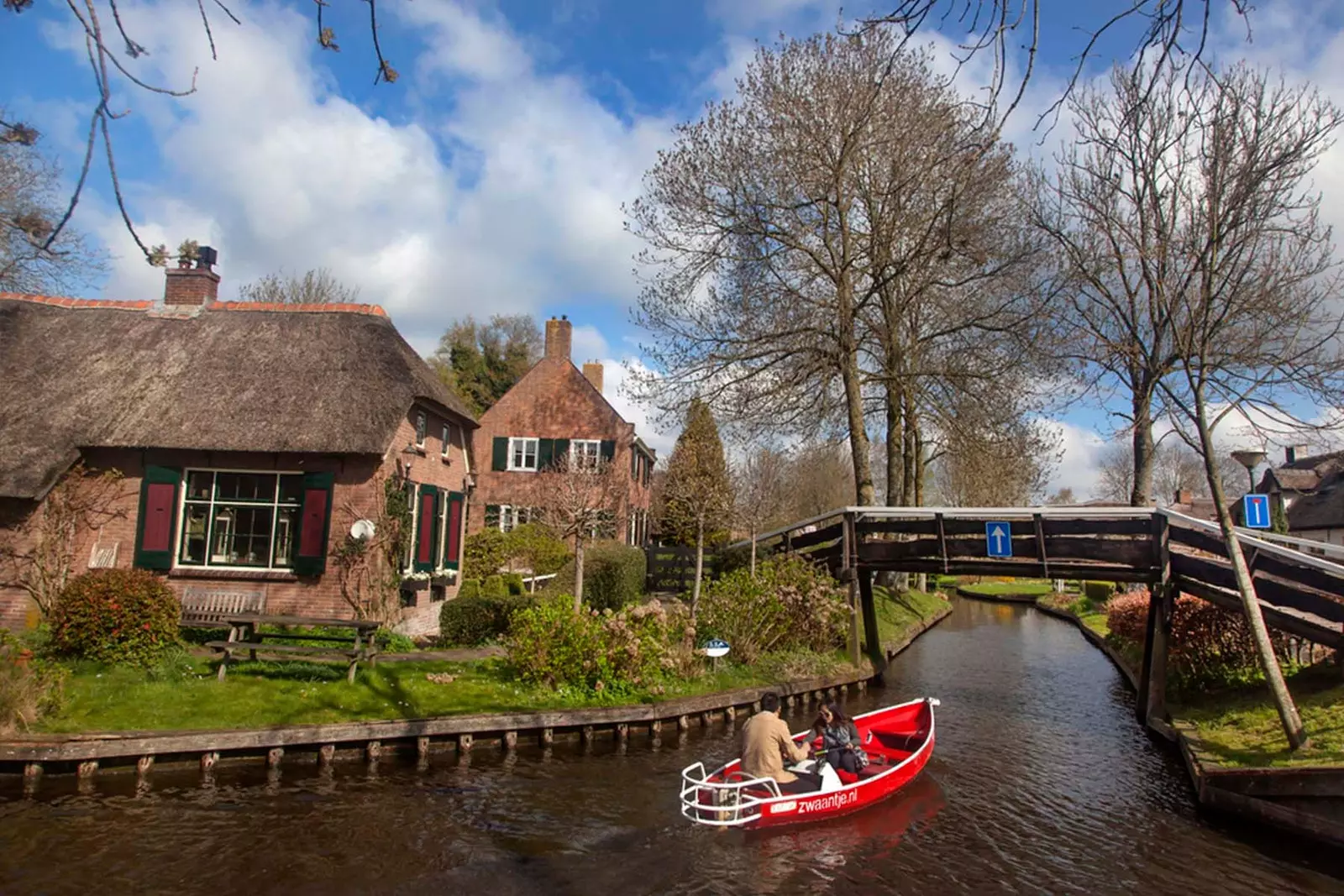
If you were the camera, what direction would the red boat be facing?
facing away from the viewer and to the right of the viewer

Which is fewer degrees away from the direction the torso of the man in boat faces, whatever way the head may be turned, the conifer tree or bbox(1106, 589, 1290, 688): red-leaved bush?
the red-leaved bush

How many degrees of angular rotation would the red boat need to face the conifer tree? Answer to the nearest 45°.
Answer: approximately 45° to its left

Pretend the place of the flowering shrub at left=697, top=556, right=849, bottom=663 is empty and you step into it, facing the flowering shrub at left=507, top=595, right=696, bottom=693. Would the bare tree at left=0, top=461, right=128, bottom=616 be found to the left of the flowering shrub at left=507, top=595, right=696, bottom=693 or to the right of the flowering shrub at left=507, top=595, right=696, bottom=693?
right

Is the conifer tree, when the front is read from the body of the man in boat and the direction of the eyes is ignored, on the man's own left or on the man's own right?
on the man's own left

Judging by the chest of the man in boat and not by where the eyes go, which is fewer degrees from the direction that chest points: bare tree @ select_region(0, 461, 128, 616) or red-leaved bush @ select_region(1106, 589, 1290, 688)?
the red-leaved bush

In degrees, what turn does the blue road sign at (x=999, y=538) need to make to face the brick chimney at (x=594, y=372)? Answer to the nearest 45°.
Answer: approximately 135° to its right

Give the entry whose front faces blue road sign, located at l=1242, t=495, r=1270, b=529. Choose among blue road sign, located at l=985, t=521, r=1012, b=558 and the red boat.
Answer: the red boat

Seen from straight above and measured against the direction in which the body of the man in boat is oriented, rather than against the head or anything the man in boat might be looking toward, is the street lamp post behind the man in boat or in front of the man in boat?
in front

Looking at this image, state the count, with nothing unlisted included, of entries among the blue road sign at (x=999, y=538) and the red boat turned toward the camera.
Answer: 1

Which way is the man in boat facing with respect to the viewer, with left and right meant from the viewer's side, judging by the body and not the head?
facing away from the viewer and to the right of the viewer

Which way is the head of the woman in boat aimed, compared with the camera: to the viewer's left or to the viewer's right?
to the viewer's left

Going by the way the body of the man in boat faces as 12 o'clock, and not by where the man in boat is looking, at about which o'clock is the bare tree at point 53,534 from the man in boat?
The bare tree is roughly at 8 o'clock from the man in boat.

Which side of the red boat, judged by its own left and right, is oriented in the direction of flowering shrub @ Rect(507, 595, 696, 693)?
left

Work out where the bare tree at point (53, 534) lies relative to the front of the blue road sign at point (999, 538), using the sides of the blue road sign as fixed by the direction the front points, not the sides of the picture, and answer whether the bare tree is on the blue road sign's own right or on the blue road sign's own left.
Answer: on the blue road sign's own right

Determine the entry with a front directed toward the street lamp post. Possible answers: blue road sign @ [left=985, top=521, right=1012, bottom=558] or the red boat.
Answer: the red boat
